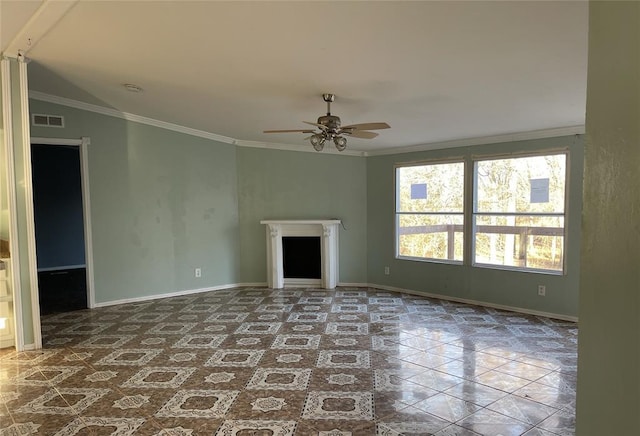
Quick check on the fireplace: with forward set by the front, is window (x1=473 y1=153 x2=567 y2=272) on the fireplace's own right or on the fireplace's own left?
on the fireplace's own left

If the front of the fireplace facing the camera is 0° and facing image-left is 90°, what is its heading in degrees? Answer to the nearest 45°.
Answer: approximately 0°

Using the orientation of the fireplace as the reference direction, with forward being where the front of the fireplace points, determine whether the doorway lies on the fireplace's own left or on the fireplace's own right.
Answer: on the fireplace's own right

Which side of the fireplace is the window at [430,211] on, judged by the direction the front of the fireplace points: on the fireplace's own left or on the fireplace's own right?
on the fireplace's own left
